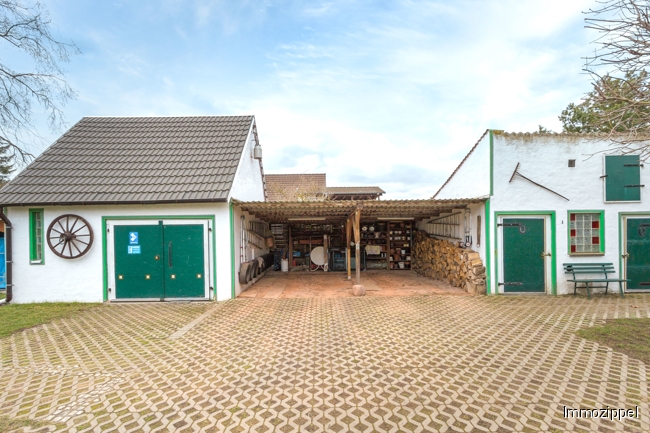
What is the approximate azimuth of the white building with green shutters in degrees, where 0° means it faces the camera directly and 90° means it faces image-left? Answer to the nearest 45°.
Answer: approximately 0°

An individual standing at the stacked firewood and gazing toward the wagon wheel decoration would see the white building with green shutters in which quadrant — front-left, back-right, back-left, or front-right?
back-left

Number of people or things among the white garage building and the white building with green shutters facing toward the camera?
2

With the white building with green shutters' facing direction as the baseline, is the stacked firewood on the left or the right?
on its right

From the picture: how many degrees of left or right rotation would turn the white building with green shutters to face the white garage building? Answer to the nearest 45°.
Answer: approximately 45° to its right

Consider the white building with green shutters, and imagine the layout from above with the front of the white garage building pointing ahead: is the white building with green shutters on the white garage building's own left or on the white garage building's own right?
on the white garage building's own left

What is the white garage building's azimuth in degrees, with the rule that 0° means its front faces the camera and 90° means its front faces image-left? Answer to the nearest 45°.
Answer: approximately 0°
